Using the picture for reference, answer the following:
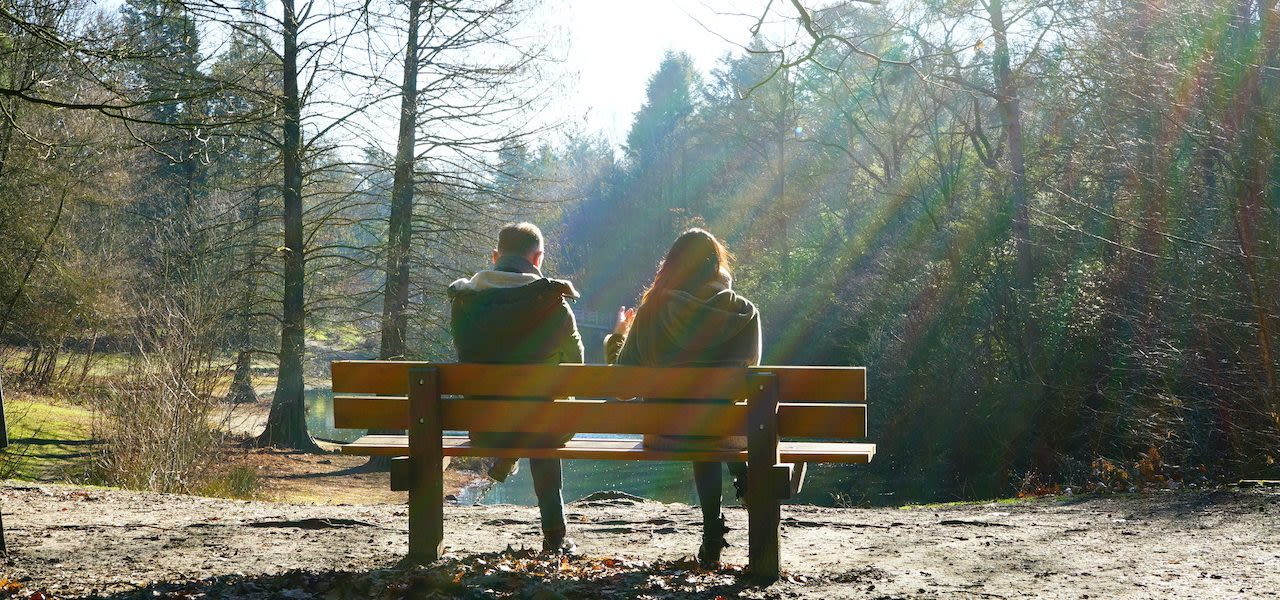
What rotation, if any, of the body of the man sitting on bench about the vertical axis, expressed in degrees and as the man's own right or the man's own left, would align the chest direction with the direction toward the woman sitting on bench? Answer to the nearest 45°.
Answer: approximately 90° to the man's own right

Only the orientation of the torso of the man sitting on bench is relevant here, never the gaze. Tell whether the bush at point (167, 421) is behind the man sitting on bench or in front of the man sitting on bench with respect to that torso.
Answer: in front

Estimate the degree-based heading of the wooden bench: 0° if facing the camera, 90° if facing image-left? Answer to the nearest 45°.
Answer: approximately 180°

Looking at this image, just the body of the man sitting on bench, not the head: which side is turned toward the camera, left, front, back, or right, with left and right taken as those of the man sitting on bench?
back

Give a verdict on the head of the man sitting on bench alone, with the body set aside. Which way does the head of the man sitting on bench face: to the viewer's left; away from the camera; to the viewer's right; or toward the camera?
away from the camera

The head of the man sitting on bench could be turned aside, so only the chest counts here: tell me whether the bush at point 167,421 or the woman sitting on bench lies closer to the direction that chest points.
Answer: the bush

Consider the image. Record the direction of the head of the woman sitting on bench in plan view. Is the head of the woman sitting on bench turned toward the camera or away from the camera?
away from the camera

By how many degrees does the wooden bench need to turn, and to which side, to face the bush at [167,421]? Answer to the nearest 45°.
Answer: approximately 45° to its left
